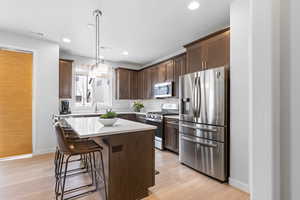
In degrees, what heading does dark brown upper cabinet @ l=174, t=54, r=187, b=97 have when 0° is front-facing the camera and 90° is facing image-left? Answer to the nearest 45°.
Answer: approximately 45°

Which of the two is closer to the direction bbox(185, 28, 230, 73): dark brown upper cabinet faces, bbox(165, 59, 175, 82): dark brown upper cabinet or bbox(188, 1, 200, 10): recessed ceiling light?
the recessed ceiling light

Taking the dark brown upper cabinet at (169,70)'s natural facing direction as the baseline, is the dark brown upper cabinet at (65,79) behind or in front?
in front

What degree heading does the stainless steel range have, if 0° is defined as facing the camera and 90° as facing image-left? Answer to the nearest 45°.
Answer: approximately 45°

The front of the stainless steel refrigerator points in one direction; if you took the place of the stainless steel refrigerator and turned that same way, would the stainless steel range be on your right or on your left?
on your right

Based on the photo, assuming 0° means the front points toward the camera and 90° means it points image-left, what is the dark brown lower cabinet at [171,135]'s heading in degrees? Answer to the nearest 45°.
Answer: approximately 45°

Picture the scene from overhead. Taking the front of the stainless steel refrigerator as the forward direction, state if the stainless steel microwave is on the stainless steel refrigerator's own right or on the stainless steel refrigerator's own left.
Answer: on the stainless steel refrigerator's own right

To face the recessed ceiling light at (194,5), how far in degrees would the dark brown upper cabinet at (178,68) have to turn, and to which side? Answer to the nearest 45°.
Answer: approximately 45° to its left

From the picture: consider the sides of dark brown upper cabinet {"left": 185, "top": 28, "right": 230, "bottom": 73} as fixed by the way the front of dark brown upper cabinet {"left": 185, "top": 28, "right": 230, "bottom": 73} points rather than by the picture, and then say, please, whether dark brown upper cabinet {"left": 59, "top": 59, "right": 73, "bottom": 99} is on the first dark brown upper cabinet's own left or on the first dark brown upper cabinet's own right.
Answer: on the first dark brown upper cabinet's own right

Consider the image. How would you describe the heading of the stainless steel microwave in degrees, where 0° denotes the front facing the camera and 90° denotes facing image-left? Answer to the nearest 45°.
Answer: approximately 45°
